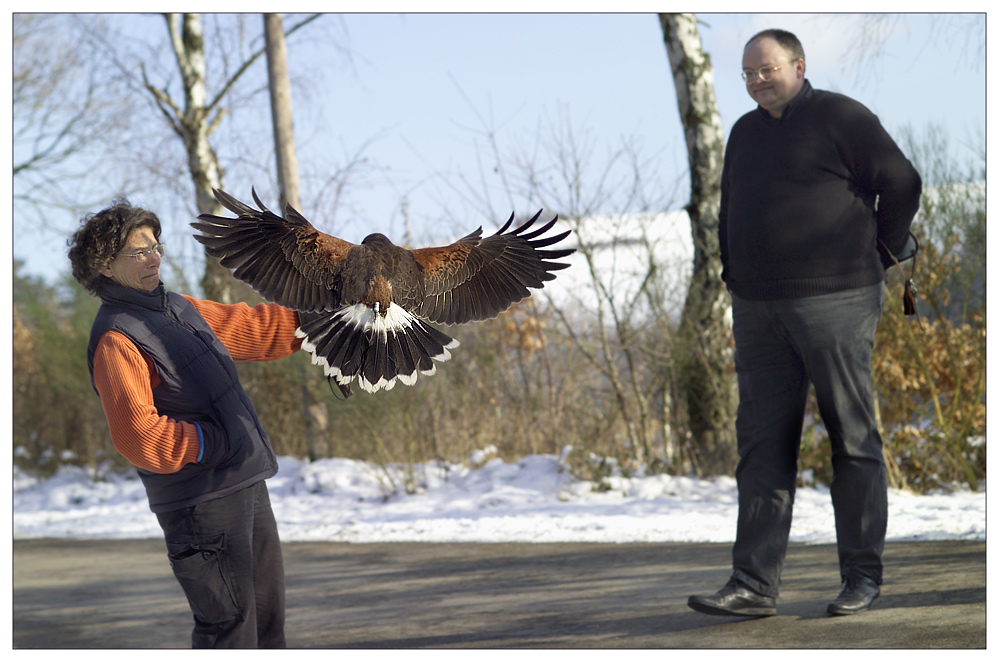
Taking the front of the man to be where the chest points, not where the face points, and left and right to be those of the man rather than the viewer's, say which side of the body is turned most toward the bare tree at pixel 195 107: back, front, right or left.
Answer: right

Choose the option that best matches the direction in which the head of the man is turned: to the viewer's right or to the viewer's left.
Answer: to the viewer's left

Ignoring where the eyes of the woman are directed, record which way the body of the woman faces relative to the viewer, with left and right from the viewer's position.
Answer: facing the viewer and to the right of the viewer

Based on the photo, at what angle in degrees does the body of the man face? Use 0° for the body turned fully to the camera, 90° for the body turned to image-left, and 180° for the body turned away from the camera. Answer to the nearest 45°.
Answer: approximately 45°
